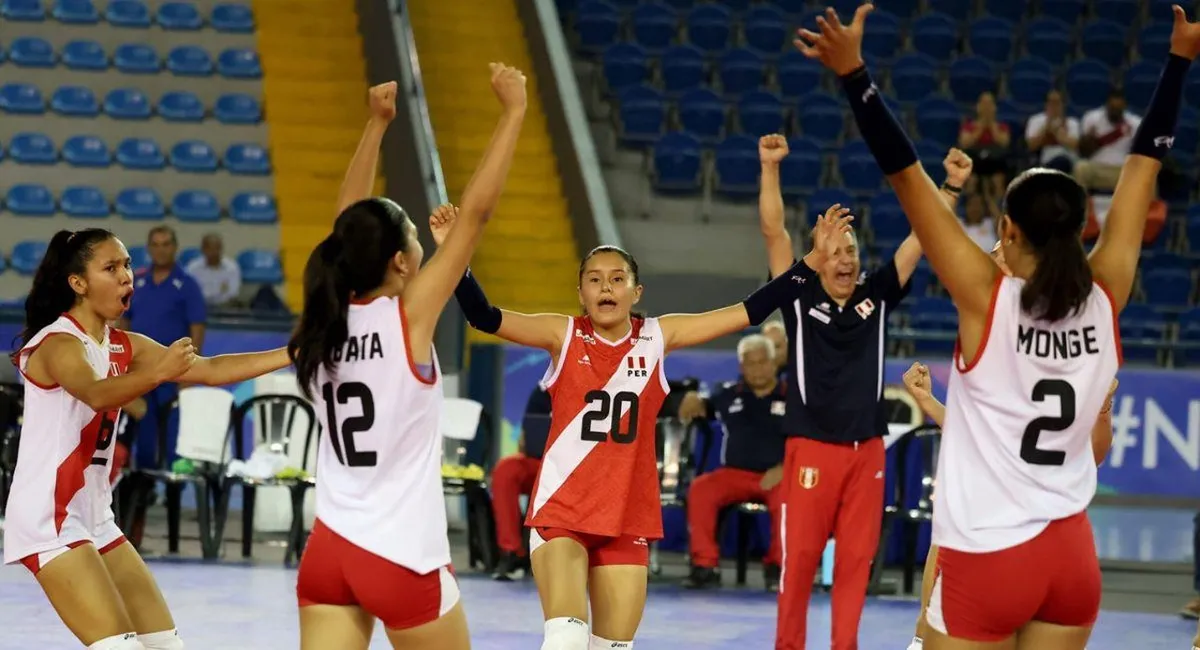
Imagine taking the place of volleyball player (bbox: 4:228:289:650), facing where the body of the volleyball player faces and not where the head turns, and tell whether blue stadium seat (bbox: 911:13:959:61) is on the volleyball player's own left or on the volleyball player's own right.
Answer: on the volleyball player's own left

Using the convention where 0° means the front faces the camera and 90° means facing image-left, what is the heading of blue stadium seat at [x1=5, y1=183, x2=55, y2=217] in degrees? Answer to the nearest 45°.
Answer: approximately 0°

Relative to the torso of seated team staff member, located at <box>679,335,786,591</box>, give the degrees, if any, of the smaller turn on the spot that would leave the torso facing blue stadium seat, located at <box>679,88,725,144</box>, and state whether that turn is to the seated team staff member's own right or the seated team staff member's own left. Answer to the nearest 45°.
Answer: approximately 180°

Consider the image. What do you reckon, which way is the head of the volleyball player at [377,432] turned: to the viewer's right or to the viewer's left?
to the viewer's right

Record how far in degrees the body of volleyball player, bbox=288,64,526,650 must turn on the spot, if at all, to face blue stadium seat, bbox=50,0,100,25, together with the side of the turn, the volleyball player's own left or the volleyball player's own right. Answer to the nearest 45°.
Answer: approximately 45° to the volleyball player's own left

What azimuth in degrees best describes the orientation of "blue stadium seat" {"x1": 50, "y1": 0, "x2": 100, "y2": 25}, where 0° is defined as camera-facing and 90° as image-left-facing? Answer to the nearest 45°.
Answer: approximately 315°

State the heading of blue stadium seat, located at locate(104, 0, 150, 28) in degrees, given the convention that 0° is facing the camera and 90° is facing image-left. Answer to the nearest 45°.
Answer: approximately 0°

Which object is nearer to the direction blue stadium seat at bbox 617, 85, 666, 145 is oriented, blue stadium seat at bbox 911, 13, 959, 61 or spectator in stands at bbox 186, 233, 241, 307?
the spectator in stands

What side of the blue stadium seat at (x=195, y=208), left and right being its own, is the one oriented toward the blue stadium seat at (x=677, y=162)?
left

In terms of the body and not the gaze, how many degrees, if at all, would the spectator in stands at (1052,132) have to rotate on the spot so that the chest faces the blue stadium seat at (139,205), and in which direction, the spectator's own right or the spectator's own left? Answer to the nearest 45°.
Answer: approximately 90° to the spectator's own right

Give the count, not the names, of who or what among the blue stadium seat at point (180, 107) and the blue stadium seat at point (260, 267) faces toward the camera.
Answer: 2

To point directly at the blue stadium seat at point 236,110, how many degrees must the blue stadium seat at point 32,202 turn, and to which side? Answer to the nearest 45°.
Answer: approximately 90° to its left

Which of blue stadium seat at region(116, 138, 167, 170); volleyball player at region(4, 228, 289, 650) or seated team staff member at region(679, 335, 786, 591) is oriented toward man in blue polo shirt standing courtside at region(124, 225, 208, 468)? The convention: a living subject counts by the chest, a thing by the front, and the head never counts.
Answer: the blue stadium seat
